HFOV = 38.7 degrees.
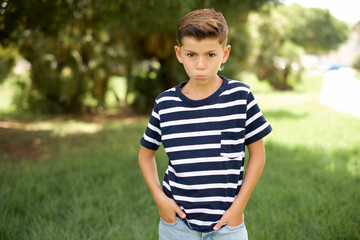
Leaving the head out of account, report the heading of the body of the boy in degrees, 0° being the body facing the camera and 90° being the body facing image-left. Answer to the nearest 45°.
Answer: approximately 0°
